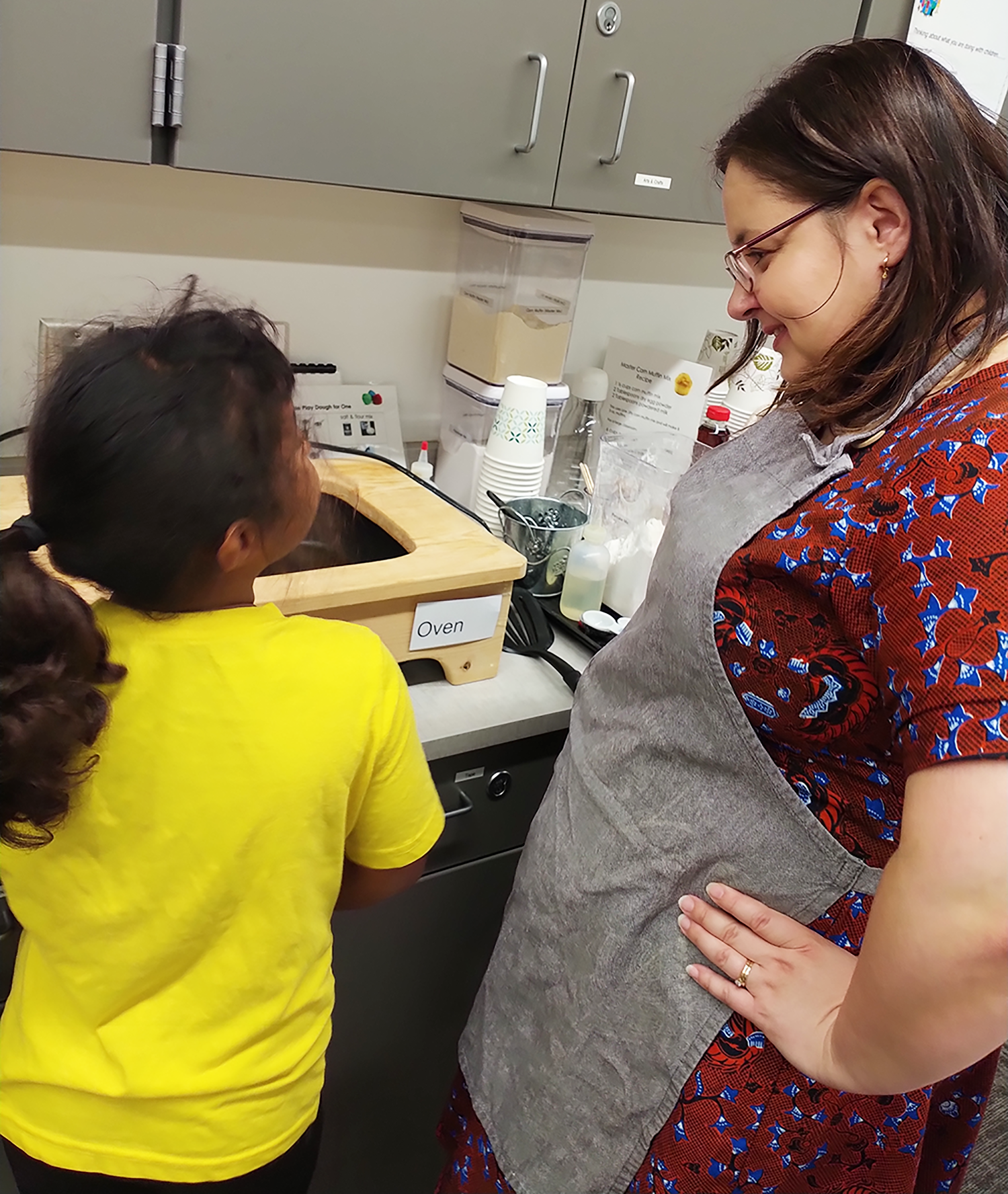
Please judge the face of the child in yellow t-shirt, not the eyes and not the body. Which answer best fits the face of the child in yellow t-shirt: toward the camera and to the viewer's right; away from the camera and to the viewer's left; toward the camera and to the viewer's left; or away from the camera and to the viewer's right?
away from the camera and to the viewer's right

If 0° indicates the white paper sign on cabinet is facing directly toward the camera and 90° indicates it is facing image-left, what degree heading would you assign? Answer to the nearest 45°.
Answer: approximately 0°

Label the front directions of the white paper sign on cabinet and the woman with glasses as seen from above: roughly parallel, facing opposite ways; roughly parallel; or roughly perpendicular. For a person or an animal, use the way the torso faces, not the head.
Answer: roughly perpendicular

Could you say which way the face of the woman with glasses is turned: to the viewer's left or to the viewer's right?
to the viewer's left

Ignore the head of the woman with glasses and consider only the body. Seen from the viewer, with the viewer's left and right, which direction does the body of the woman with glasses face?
facing to the left of the viewer

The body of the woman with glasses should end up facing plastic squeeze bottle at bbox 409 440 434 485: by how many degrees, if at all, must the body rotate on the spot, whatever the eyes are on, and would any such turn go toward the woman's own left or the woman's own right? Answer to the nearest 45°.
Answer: approximately 45° to the woman's own right

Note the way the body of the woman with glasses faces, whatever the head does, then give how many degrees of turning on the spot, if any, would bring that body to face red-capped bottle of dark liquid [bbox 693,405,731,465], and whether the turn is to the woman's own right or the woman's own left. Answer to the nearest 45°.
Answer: approximately 90° to the woman's own right

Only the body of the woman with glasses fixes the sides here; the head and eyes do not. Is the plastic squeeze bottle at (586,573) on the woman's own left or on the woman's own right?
on the woman's own right

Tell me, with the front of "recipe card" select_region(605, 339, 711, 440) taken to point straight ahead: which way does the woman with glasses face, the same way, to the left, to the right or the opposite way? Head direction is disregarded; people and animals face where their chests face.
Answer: to the right

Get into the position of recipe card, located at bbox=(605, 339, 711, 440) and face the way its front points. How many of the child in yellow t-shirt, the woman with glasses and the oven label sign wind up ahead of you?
3
